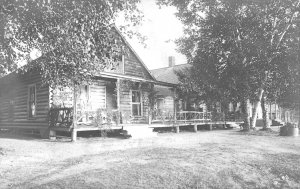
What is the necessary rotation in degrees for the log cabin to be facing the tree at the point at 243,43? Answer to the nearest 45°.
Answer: approximately 45° to its left

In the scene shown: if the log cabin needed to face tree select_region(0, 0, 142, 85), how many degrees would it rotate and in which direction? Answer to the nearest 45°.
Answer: approximately 45° to its right

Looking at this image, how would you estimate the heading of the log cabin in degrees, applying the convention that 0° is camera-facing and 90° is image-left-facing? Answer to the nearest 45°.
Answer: approximately 315°
